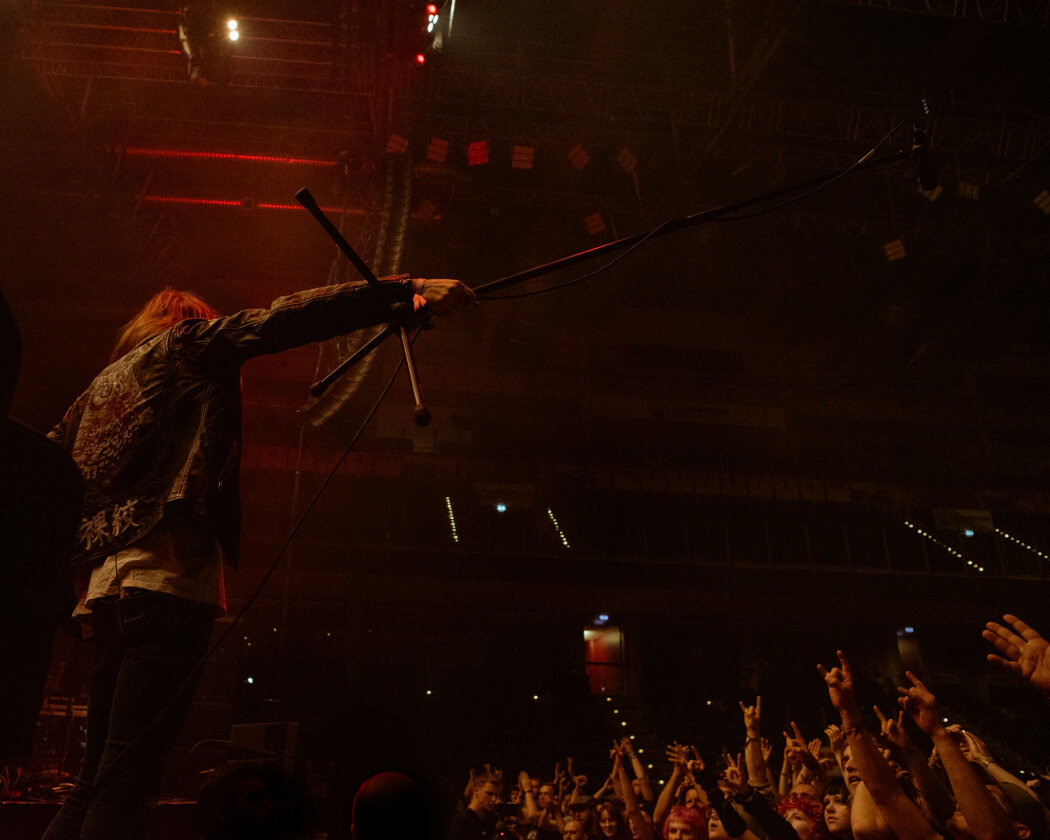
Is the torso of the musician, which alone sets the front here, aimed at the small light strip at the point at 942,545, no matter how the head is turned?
yes

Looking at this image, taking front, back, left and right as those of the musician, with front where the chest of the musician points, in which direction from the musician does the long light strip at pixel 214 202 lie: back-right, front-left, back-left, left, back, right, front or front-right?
front-left

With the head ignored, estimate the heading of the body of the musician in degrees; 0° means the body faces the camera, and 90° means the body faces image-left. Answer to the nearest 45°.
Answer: approximately 225°

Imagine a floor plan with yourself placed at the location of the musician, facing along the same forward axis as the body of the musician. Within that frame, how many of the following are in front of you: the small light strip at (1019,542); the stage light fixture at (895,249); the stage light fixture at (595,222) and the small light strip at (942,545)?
4

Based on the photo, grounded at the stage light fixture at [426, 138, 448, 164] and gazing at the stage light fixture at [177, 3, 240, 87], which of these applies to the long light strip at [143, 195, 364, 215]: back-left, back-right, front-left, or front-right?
front-right

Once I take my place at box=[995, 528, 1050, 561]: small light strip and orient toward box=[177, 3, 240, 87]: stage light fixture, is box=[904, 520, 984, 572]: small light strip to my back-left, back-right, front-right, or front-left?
front-right

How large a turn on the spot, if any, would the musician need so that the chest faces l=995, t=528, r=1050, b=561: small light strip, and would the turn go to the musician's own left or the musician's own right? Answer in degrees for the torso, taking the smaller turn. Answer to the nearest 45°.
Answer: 0° — they already face it

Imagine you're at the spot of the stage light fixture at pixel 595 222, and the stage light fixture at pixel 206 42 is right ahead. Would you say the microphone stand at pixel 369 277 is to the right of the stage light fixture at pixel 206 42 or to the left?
left

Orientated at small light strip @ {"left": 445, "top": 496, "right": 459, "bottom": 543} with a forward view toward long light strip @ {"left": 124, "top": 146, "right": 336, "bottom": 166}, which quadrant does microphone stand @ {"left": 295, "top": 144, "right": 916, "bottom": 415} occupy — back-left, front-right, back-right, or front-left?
front-left
